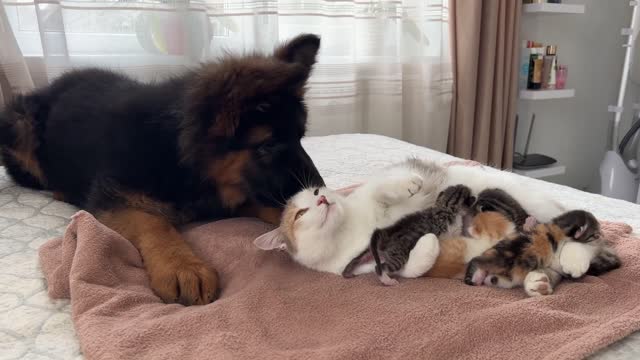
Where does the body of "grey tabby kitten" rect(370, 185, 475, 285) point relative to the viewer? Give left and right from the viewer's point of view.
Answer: facing away from the viewer and to the right of the viewer

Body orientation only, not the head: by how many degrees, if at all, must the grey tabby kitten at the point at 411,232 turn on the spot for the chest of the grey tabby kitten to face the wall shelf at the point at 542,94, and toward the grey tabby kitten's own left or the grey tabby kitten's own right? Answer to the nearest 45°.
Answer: approximately 45° to the grey tabby kitten's own left

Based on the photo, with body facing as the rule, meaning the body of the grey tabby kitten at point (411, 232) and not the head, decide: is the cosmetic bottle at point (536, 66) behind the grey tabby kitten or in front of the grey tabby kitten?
in front

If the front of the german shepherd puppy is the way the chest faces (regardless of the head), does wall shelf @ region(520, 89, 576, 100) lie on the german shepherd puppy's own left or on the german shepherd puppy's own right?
on the german shepherd puppy's own left

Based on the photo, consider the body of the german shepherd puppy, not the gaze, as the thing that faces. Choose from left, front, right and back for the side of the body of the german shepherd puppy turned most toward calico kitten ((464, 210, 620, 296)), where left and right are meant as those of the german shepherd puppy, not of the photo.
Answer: front

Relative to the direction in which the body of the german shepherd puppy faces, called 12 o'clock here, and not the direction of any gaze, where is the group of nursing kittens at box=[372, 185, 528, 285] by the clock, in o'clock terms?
The group of nursing kittens is roughly at 12 o'clock from the german shepherd puppy.

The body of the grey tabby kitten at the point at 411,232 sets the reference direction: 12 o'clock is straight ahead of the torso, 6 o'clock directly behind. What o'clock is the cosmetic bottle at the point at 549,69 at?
The cosmetic bottle is roughly at 11 o'clock from the grey tabby kitten.

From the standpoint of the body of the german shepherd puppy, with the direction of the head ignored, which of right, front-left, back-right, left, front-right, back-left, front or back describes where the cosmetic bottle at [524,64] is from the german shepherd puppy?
left

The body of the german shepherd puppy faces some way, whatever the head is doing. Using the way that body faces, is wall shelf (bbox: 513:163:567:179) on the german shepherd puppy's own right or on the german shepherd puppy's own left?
on the german shepherd puppy's own left

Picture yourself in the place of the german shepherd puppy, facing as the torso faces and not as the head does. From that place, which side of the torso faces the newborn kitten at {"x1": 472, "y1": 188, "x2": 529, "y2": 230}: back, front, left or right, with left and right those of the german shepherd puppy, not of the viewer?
front

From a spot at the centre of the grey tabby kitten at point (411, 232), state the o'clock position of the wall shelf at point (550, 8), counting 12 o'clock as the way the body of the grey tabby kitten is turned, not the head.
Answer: The wall shelf is roughly at 11 o'clock from the grey tabby kitten.

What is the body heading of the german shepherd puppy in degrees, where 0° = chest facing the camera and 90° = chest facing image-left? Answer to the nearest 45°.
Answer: approximately 315°

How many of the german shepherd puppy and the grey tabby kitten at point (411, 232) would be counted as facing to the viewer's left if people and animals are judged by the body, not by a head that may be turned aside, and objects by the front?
0

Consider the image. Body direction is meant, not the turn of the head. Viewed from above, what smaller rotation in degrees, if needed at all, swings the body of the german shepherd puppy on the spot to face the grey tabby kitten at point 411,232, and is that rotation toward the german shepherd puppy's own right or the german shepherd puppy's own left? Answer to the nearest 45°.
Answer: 0° — it already faces it
